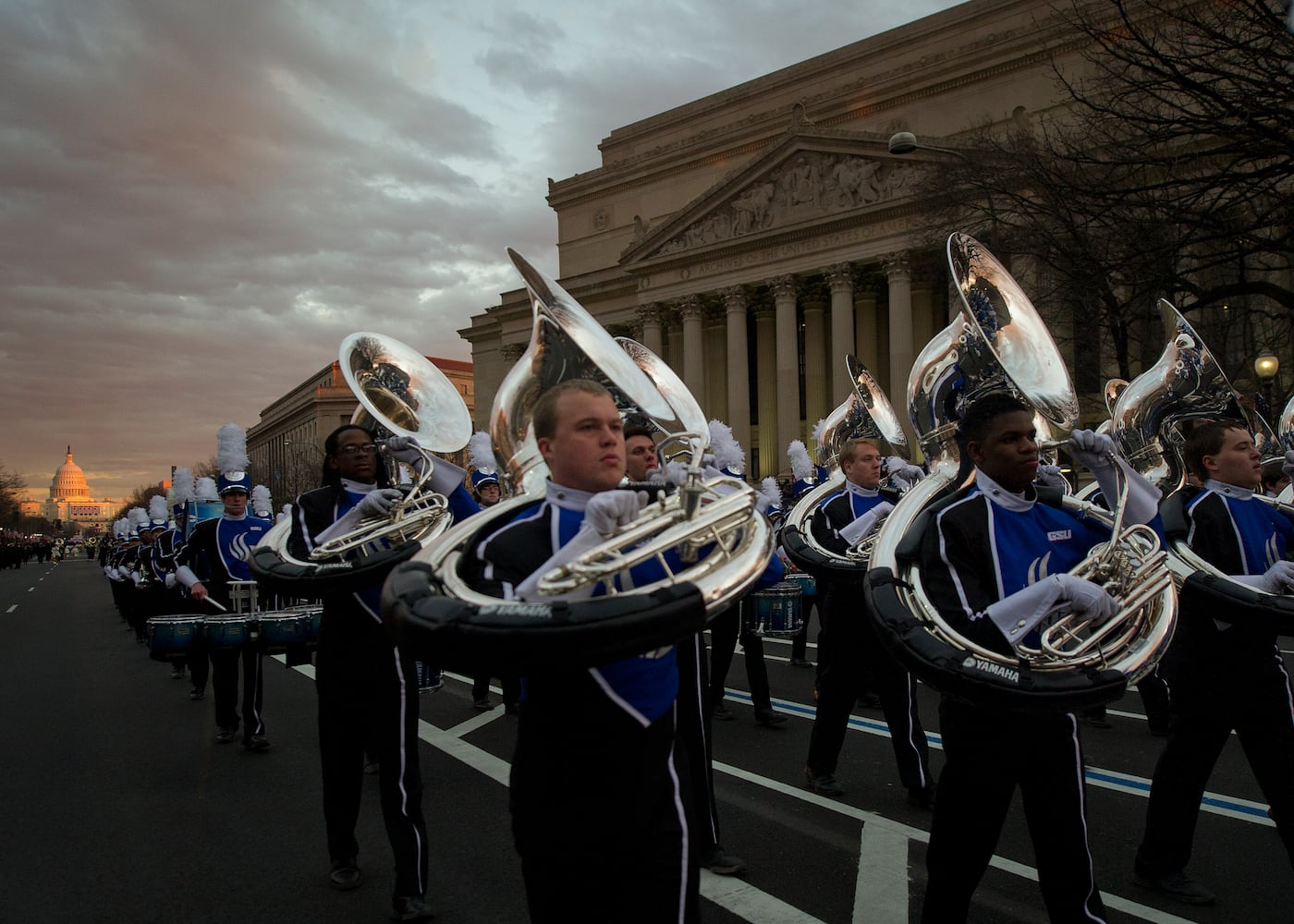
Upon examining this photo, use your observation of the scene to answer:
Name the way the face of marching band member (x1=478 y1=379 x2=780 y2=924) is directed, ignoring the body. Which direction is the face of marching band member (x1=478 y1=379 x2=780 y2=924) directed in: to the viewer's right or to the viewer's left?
to the viewer's right

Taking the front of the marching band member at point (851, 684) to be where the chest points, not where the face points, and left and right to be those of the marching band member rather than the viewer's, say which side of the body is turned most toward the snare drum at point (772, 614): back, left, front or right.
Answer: back

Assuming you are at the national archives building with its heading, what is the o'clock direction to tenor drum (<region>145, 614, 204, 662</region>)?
The tenor drum is roughly at 11 o'clock from the national archives building.

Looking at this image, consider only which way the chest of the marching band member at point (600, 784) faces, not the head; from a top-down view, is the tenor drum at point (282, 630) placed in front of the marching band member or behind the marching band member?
behind

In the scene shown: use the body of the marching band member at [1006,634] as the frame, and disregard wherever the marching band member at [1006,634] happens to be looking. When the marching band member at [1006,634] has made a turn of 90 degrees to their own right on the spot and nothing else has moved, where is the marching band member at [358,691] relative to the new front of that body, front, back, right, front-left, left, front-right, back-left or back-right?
front-right

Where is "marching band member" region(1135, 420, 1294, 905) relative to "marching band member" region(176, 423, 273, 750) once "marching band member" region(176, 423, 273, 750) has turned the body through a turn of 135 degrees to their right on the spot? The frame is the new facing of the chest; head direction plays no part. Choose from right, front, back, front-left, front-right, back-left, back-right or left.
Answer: back

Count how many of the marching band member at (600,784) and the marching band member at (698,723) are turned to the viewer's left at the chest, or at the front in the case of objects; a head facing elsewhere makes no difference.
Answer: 0

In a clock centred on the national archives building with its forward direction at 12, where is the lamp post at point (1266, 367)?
The lamp post is roughly at 10 o'clock from the national archives building.

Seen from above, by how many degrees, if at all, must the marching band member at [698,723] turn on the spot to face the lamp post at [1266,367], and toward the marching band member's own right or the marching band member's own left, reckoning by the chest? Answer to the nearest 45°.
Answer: approximately 90° to the marching band member's own left
